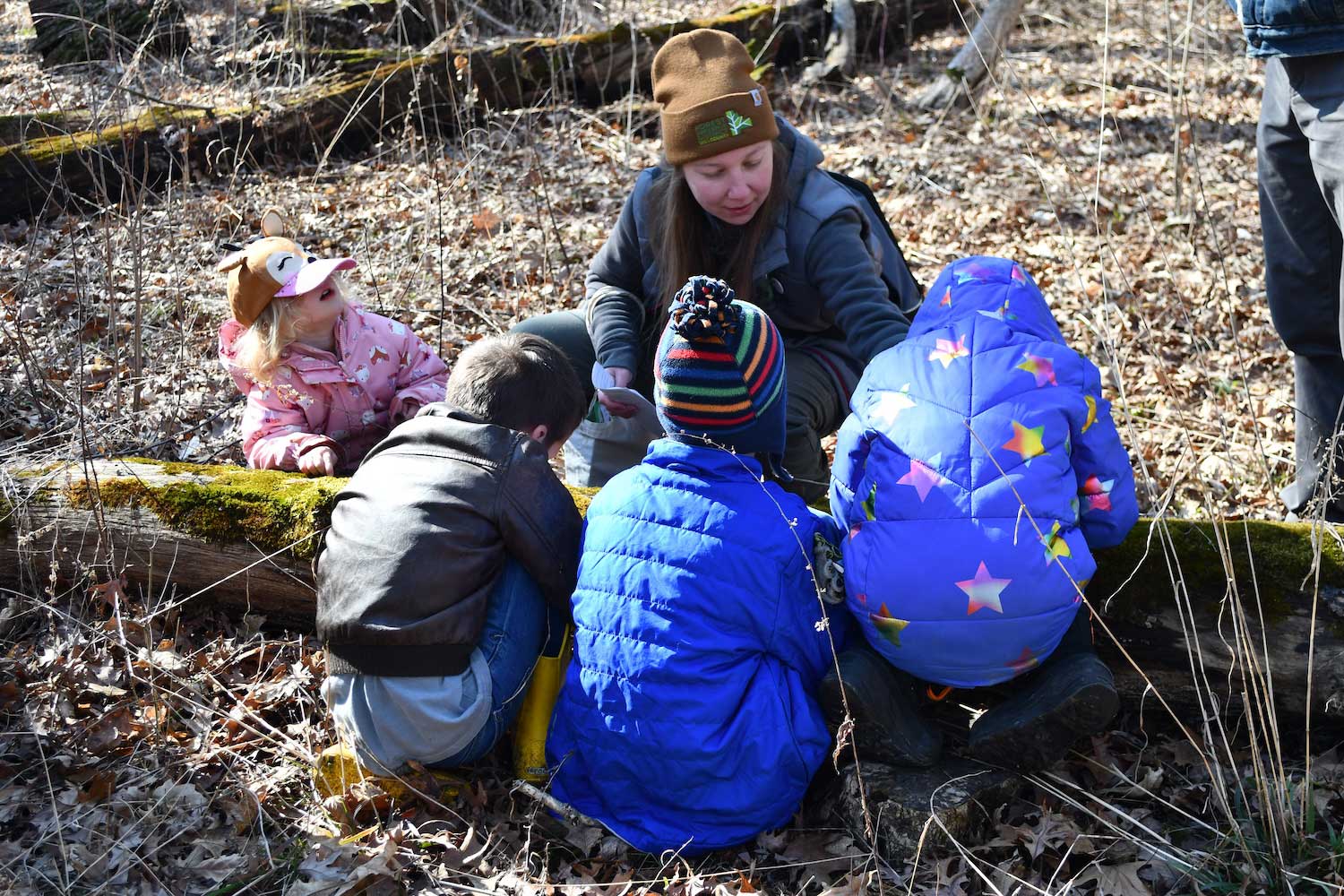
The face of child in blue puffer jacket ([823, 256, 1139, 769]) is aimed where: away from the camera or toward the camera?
away from the camera

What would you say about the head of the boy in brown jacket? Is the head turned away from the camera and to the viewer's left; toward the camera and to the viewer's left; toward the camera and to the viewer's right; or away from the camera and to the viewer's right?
away from the camera and to the viewer's right

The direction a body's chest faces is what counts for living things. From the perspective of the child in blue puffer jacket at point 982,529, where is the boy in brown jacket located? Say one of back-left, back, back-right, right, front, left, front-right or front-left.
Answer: left

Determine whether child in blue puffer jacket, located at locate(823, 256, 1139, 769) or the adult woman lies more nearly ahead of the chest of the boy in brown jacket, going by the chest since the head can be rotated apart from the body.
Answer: the adult woman

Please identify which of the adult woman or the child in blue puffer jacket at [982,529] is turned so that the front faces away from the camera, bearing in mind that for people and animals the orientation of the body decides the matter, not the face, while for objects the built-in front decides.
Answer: the child in blue puffer jacket

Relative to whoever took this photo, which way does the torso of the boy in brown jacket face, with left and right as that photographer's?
facing away from the viewer and to the right of the viewer

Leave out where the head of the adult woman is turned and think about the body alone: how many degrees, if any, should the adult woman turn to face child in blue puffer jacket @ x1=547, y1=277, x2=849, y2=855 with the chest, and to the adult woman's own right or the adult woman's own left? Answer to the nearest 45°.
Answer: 0° — they already face them

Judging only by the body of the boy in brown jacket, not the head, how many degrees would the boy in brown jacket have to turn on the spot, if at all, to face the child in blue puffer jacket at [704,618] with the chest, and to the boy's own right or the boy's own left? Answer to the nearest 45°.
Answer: approximately 90° to the boy's own right

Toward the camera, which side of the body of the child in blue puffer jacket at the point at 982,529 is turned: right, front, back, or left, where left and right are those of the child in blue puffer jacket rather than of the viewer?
back

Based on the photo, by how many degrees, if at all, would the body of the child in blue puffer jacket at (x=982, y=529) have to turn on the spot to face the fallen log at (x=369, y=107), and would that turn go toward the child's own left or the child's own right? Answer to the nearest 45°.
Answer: approximately 45° to the child's own left

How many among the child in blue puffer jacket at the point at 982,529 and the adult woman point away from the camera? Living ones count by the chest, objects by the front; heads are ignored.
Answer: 1

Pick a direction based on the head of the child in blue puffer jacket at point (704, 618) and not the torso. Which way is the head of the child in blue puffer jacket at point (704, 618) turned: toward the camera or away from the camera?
away from the camera
